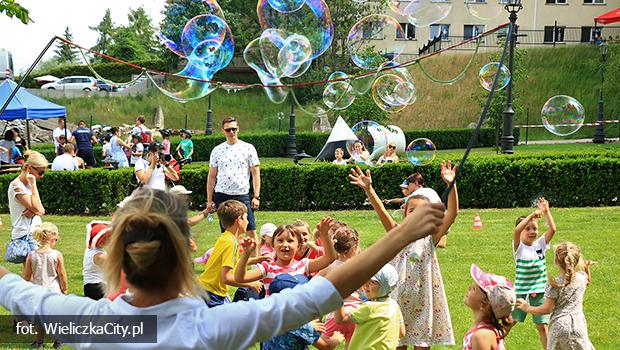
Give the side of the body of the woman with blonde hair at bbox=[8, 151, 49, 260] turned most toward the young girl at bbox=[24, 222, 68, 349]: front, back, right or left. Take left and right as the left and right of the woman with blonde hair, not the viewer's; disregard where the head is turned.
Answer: right

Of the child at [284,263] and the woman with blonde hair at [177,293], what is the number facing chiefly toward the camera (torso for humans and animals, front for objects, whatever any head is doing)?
1

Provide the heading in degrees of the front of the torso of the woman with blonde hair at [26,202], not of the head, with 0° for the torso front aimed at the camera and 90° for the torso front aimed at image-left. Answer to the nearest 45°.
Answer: approximately 270°

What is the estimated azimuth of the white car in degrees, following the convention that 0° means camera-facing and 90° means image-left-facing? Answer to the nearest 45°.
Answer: approximately 90°

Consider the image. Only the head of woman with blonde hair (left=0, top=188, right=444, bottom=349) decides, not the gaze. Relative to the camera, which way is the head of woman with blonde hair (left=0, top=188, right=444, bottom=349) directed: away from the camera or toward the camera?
away from the camera

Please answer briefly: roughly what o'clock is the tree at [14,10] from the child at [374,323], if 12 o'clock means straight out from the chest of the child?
The tree is roughly at 12 o'clock from the child.

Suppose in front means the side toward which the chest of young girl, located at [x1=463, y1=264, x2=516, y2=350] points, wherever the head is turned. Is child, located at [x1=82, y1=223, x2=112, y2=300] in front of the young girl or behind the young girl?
in front

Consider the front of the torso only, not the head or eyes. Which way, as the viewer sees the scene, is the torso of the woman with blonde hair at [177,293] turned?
away from the camera
